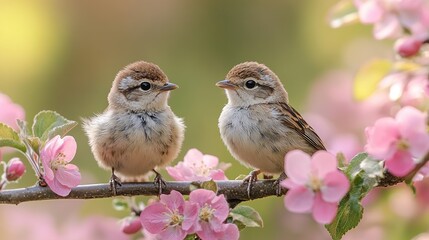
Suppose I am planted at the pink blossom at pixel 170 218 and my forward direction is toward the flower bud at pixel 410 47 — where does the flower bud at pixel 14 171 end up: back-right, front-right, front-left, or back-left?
back-left

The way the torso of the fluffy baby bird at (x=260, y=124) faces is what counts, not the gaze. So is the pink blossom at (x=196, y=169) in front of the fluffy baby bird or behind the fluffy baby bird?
in front

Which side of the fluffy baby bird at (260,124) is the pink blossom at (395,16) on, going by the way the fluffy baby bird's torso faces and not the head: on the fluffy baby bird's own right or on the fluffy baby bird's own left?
on the fluffy baby bird's own left

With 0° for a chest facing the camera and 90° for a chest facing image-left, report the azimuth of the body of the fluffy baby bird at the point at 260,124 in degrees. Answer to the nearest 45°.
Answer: approximately 45°

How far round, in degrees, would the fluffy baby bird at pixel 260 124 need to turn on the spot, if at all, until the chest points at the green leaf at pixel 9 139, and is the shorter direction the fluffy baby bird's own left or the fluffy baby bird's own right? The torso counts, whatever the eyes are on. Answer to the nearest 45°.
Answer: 0° — it already faces it

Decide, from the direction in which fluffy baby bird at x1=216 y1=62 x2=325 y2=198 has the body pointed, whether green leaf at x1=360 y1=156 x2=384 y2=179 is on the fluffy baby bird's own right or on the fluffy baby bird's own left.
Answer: on the fluffy baby bird's own left

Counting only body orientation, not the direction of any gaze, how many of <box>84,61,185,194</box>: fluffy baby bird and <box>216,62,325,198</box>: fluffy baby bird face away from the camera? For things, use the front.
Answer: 0

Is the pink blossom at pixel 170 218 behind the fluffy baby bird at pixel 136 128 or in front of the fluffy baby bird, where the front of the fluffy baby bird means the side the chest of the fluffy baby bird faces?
in front

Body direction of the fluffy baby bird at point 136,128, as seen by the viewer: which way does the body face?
toward the camera

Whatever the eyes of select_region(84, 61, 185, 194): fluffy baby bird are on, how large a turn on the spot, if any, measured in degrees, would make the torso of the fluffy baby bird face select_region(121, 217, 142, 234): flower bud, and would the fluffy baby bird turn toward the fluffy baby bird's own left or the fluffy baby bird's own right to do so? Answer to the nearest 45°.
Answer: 0° — it already faces it
